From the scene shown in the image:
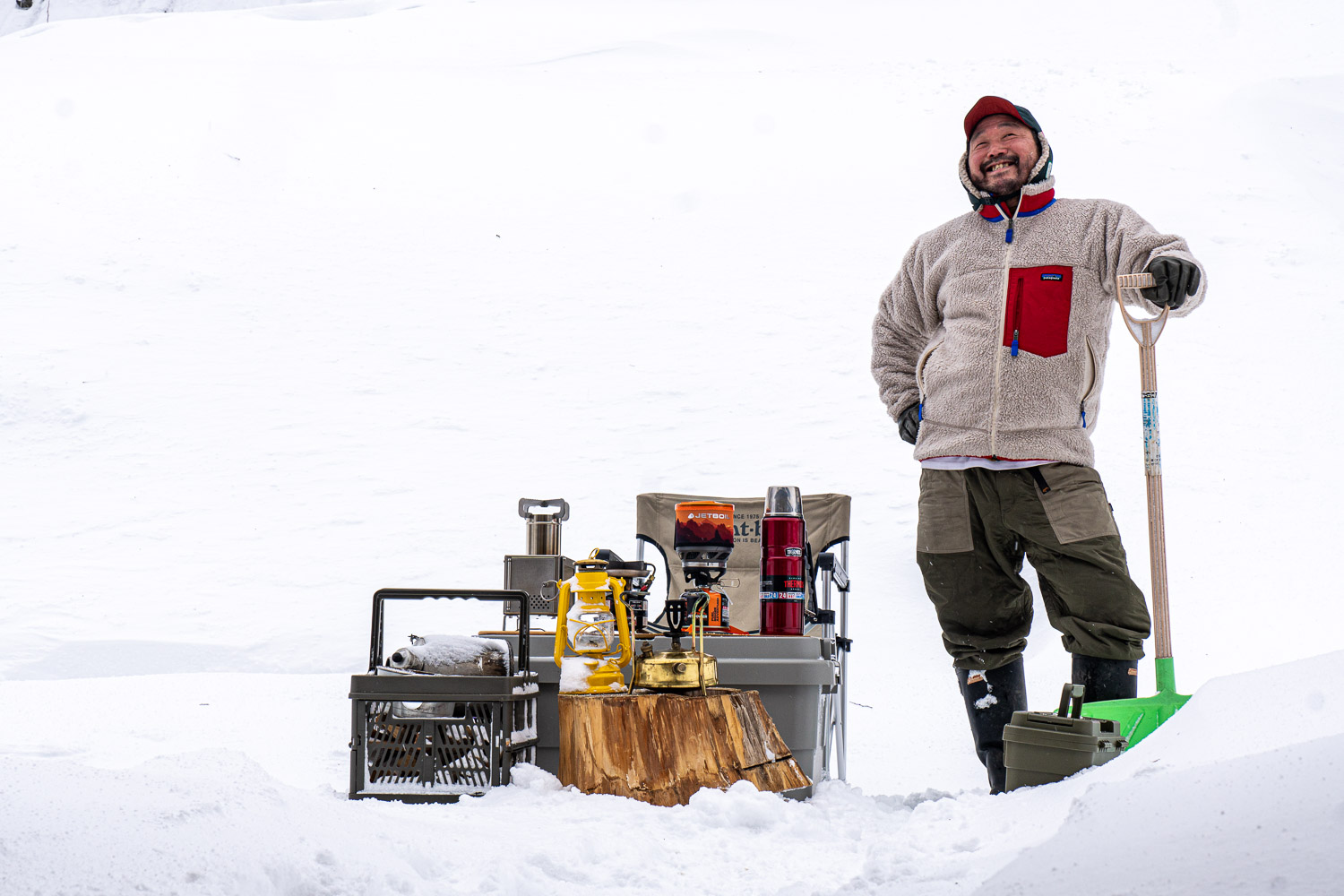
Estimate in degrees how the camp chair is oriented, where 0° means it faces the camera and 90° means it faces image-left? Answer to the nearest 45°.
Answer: approximately 0°

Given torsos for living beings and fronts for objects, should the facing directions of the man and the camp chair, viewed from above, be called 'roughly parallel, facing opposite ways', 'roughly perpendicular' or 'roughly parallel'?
roughly parallel

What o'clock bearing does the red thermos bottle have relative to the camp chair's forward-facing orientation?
The red thermos bottle is roughly at 12 o'clock from the camp chair.

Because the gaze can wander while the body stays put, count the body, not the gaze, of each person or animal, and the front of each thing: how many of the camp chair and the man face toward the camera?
2

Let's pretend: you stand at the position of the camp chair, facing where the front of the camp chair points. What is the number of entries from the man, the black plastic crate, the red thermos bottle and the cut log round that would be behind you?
0

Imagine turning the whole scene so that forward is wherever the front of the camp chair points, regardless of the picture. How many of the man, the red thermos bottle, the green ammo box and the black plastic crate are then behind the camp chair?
0

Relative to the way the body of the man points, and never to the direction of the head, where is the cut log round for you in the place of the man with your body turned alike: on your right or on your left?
on your right

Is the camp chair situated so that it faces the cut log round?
yes

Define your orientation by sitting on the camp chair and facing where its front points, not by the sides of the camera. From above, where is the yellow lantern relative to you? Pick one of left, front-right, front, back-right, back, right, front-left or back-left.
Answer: front

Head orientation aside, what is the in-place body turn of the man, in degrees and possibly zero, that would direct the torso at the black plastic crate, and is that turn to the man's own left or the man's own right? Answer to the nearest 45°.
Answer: approximately 45° to the man's own right

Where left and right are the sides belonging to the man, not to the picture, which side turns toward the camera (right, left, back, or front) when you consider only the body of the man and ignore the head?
front
